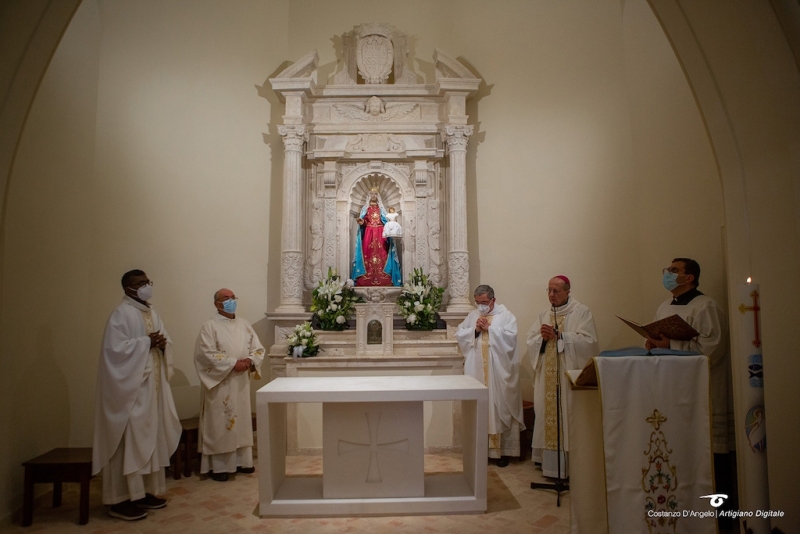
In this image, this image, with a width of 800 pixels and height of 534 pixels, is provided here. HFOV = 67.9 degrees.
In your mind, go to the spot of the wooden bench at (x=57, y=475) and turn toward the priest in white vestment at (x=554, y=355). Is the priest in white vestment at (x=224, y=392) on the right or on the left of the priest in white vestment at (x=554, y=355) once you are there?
left

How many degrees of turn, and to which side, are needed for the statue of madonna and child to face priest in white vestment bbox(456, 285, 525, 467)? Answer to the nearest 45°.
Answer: approximately 45° to its left

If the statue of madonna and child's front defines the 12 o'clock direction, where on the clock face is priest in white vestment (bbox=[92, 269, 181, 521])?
The priest in white vestment is roughly at 1 o'clock from the statue of madonna and child.

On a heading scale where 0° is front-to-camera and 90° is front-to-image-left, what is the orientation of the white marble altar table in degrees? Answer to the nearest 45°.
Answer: approximately 0°

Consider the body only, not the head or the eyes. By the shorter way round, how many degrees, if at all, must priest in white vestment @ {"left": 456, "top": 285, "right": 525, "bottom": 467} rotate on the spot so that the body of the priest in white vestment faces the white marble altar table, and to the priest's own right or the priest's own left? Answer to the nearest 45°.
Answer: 0° — they already face it

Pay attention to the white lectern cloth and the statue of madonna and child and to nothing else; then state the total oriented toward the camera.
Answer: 2

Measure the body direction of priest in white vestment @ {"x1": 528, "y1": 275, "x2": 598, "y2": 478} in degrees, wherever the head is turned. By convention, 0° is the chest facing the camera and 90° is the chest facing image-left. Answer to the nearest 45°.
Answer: approximately 45°

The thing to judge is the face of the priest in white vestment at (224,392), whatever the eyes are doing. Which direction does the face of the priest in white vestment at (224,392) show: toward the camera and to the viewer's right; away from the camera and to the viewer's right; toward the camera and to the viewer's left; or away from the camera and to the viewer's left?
toward the camera and to the viewer's right
